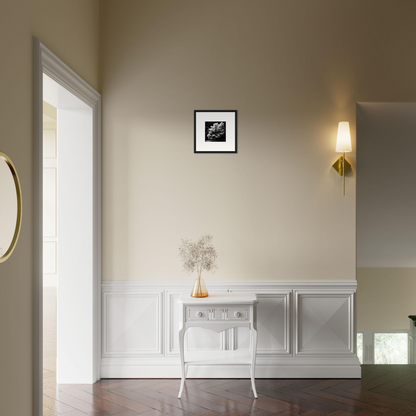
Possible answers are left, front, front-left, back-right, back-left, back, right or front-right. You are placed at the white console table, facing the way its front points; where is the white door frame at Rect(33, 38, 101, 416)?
front-right

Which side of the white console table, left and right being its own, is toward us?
front

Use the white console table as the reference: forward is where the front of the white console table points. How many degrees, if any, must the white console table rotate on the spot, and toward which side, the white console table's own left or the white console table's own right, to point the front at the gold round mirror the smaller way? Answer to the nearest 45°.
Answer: approximately 45° to the white console table's own right
